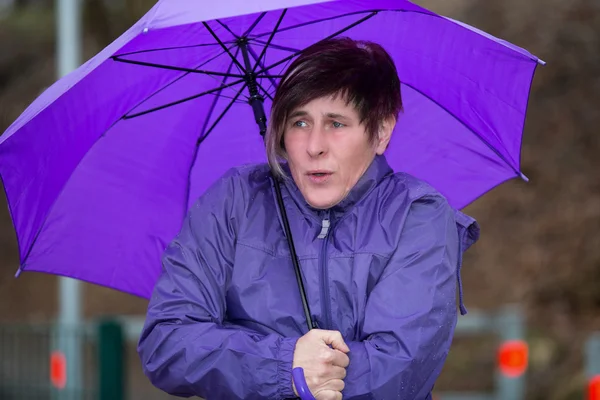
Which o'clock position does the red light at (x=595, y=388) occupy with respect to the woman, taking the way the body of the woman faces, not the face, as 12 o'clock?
The red light is roughly at 7 o'clock from the woman.

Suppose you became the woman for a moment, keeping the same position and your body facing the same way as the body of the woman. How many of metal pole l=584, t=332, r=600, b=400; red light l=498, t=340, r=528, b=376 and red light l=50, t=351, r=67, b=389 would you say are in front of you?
0

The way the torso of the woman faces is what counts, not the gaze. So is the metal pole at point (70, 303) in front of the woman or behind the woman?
behind

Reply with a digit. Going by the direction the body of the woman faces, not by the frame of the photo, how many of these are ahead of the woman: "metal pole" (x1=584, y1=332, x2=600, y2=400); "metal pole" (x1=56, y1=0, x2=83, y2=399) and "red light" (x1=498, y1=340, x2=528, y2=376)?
0

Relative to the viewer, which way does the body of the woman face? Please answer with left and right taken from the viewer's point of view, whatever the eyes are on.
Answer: facing the viewer

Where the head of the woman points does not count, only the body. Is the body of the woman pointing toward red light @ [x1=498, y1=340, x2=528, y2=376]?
no

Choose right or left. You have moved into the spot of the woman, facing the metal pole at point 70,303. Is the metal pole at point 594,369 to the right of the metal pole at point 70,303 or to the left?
right

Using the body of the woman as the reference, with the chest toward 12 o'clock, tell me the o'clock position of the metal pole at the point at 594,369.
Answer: The metal pole is roughly at 7 o'clock from the woman.

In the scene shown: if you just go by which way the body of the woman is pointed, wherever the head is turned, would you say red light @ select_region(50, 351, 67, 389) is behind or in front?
behind

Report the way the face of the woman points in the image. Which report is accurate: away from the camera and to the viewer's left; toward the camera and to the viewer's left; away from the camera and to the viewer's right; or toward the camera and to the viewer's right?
toward the camera and to the viewer's left
